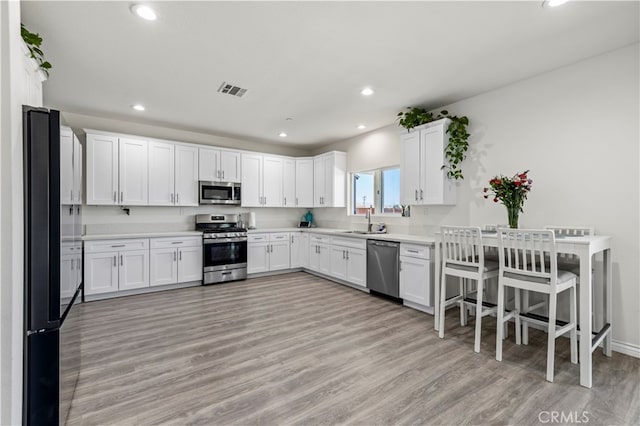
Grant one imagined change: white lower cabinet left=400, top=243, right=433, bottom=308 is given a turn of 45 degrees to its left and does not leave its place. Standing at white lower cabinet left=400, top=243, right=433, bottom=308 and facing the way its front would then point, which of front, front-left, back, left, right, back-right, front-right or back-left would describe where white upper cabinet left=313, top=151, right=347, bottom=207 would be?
back-right

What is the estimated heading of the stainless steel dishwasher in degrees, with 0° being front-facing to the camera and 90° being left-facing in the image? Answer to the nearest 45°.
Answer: approximately 45°

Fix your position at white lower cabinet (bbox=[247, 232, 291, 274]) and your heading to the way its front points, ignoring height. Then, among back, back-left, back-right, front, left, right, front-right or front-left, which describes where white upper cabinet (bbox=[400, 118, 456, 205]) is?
front-left

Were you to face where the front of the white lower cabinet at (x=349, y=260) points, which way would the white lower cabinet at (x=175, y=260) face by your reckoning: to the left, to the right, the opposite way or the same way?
to the left

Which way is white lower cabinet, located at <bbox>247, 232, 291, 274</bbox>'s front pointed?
toward the camera

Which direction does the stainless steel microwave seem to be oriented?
toward the camera

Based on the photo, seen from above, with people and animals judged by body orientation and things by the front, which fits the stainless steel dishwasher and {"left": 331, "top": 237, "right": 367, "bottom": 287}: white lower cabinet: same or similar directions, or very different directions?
same or similar directions

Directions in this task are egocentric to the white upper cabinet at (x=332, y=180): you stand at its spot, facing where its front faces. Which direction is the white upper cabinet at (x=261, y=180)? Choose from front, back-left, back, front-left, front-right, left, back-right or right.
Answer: front-right

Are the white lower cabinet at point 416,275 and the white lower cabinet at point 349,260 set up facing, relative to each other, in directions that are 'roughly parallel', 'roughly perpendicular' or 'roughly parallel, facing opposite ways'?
roughly parallel

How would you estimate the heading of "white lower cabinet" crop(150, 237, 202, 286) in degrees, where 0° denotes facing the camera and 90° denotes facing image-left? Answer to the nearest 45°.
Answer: approximately 0°

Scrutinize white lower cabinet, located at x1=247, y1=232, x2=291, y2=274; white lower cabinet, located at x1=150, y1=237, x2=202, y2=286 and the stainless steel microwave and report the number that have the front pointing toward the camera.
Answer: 3

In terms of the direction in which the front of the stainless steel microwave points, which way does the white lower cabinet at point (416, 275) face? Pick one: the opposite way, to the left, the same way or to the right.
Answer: to the right

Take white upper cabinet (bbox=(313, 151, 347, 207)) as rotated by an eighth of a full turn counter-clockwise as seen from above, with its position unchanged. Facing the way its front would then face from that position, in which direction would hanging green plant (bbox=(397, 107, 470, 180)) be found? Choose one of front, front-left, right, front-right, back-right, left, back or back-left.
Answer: front-left

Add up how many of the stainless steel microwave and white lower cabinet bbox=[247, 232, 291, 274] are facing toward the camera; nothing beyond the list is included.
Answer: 2
